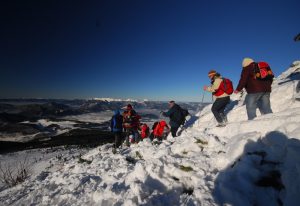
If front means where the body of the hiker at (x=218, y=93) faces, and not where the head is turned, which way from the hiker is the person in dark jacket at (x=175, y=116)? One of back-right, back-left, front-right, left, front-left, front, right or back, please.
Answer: front-right

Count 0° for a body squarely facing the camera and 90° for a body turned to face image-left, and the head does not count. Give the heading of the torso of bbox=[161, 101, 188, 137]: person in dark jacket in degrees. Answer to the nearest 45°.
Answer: approximately 90°

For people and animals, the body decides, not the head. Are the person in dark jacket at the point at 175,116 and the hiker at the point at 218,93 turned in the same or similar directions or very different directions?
same or similar directions

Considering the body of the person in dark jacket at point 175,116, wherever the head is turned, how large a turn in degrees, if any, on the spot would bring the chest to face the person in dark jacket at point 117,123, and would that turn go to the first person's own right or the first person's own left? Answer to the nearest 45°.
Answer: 0° — they already face them

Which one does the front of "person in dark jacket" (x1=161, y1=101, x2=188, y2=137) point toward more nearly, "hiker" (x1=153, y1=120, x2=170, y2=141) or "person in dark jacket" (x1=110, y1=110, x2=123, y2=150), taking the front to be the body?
the person in dark jacket

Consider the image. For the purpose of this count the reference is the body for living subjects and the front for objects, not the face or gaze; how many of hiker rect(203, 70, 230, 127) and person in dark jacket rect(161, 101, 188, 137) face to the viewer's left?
2

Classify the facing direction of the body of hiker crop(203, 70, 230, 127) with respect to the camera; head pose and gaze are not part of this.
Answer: to the viewer's left
